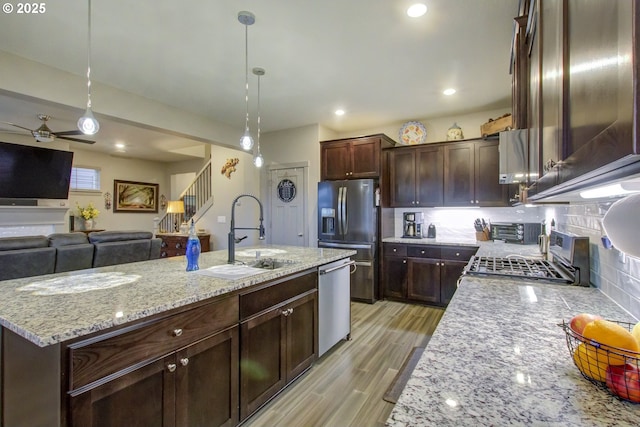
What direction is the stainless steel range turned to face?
to the viewer's left

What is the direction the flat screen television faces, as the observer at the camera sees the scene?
facing the viewer and to the right of the viewer

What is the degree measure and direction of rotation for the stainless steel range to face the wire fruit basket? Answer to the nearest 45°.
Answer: approximately 90° to its left

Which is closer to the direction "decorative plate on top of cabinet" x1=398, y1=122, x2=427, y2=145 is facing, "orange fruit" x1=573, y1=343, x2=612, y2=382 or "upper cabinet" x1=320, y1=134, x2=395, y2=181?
the orange fruit

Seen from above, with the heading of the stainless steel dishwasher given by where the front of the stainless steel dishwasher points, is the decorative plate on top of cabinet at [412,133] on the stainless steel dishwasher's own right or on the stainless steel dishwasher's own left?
on the stainless steel dishwasher's own left

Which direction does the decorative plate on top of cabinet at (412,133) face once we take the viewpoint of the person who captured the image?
facing the viewer

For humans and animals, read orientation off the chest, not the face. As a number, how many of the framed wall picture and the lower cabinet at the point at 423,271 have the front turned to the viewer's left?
0

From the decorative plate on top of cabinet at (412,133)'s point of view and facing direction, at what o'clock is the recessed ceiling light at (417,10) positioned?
The recessed ceiling light is roughly at 12 o'clock from the decorative plate on top of cabinet.

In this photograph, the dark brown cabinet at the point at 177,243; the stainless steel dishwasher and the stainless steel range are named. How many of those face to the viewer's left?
1

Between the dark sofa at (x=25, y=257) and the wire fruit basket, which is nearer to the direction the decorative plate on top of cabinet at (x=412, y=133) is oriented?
the wire fruit basket

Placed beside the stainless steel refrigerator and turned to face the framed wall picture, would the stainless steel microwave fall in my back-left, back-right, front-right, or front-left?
back-left

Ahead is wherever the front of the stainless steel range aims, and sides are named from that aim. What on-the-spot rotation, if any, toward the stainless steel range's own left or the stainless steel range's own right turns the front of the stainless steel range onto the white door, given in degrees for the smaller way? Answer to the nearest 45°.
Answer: approximately 45° to the stainless steel range's own right

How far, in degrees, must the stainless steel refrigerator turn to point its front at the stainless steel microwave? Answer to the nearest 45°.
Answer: approximately 45° to its left

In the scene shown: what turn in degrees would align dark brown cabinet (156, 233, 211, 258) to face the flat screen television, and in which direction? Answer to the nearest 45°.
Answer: approximately 90° to its right

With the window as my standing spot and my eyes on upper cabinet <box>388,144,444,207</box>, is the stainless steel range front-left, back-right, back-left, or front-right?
front-right

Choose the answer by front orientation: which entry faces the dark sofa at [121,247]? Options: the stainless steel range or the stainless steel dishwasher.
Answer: the stainless steel range

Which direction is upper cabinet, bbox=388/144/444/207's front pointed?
toward the camera

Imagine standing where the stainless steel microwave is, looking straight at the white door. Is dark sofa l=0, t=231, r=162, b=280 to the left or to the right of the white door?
left

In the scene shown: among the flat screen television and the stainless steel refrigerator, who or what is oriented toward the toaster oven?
the flat screen television

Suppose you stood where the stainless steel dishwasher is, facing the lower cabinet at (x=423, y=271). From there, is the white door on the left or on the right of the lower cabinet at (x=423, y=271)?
left
